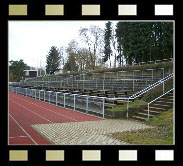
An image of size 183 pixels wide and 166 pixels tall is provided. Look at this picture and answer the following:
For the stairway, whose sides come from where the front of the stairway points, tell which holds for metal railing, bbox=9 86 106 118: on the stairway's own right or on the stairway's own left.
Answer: on the stairway's own right
